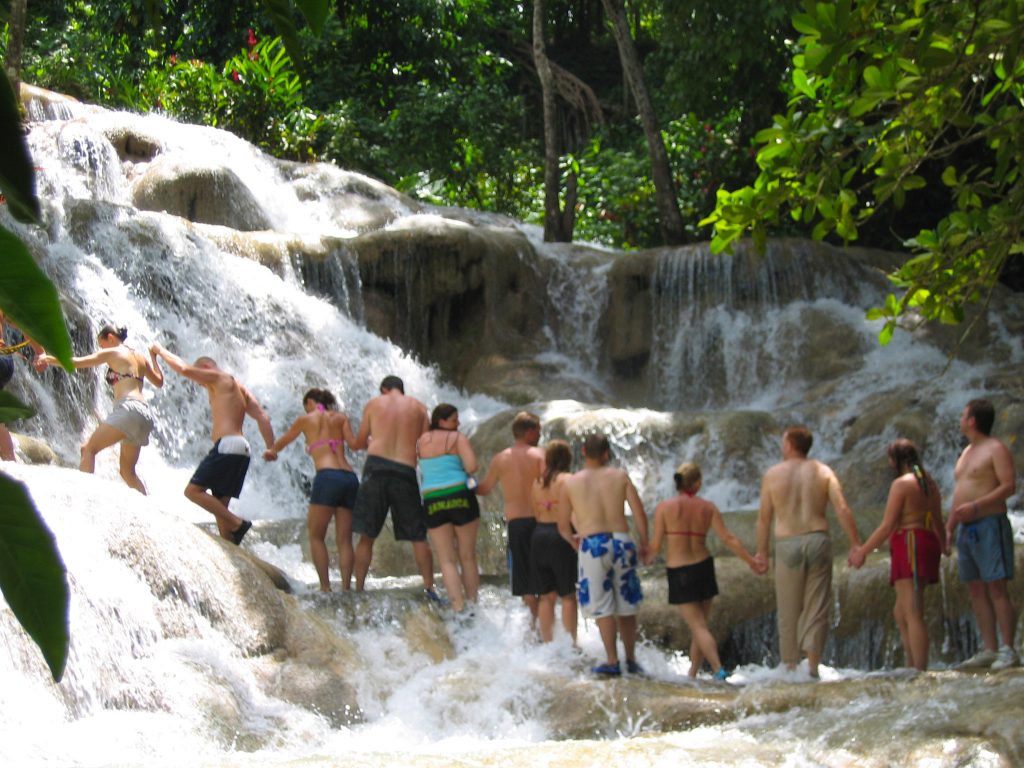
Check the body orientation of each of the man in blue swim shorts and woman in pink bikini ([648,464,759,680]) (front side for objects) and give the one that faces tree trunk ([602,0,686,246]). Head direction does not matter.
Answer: the woman in pink bikini

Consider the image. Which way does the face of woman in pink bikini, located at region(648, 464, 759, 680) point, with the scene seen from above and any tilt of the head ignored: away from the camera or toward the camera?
away from the camera

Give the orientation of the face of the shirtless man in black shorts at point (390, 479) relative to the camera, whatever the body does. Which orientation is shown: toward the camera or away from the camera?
away from the camera

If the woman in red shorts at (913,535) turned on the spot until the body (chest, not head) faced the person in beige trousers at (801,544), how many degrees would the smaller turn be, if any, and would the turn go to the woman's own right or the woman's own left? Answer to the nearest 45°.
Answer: approximately 45° to the woman's own left

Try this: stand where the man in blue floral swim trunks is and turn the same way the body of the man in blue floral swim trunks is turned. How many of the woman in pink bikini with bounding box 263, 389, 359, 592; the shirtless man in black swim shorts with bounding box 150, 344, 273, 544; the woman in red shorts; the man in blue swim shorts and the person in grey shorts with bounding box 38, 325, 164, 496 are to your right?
2

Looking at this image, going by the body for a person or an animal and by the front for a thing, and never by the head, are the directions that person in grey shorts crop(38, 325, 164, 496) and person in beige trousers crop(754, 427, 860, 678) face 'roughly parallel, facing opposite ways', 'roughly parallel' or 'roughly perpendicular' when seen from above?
roughly perpendicular

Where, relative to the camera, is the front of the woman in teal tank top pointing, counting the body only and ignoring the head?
away from the camera

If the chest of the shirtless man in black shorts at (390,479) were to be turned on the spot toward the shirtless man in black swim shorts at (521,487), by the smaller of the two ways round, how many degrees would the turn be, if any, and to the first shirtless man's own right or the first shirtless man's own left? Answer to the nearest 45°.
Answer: approximately 135° to the first shirtless man's own right

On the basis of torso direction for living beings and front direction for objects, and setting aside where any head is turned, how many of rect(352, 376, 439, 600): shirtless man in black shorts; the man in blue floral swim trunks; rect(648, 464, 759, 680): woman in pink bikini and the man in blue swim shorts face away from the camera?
3

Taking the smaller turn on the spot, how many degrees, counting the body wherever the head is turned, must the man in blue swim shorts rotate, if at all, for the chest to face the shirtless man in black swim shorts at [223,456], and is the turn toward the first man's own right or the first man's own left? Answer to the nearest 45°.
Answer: approximately 45° to the first man's own right

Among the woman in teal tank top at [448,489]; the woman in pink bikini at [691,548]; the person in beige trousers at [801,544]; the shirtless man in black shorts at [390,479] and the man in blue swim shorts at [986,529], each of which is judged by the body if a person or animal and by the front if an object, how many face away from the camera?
4

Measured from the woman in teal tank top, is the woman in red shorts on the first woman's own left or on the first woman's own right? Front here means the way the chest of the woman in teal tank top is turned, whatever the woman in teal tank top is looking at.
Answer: on the first woman's own right

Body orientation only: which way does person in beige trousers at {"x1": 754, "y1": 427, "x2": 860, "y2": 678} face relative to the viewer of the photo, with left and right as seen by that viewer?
facing away from the viewer
